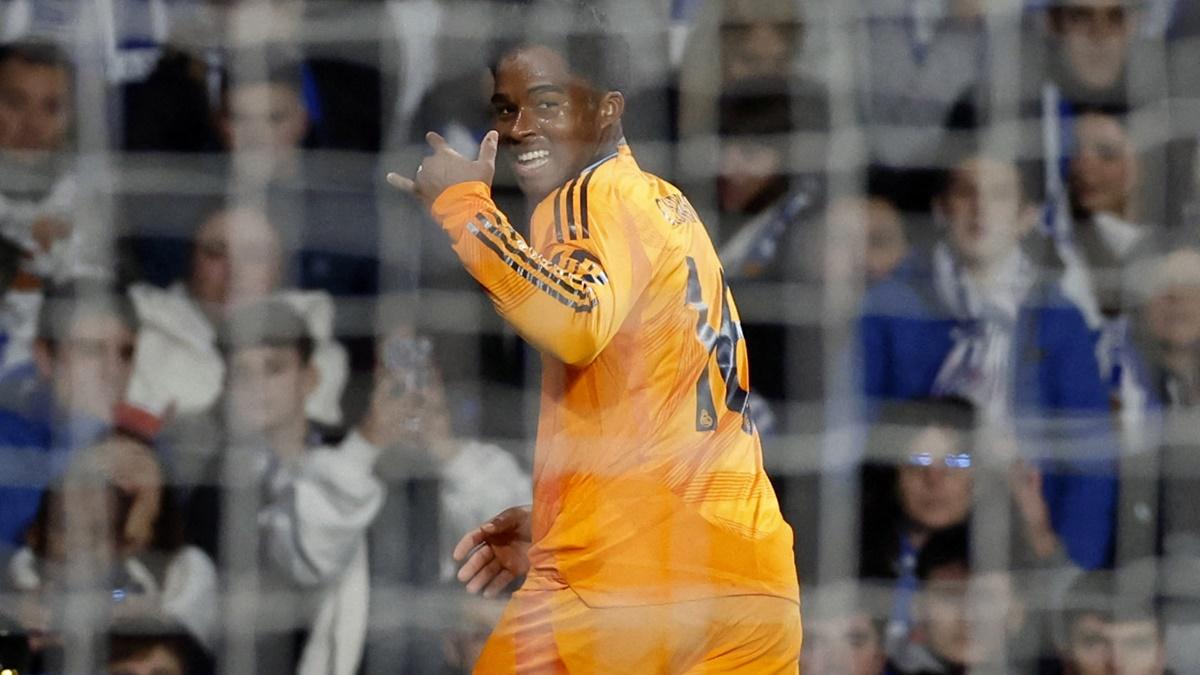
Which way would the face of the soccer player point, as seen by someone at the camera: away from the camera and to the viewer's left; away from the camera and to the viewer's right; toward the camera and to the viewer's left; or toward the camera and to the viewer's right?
toward the camera and to the viewer's left

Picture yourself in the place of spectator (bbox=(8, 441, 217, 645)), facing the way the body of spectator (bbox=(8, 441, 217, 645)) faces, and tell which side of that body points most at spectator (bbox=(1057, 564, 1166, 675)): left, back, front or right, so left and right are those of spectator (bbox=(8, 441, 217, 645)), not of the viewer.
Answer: left

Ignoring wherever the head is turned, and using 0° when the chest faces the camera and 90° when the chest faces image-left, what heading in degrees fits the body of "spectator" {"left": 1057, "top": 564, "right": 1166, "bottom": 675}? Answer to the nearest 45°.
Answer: approximately 0°

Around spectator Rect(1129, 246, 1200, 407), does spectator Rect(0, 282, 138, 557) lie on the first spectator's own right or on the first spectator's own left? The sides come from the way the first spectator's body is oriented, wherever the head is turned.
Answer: on the first spectator's own right

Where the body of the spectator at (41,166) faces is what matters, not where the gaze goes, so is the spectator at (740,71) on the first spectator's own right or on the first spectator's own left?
on the first spectator's own left

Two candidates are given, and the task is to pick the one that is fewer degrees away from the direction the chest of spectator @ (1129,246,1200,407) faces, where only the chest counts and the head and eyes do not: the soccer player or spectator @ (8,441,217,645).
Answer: the soccer player

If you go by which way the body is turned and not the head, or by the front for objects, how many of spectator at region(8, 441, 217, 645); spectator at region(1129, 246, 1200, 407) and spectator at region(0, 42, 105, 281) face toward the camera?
3

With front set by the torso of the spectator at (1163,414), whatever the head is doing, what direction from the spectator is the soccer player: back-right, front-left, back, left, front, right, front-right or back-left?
front-right

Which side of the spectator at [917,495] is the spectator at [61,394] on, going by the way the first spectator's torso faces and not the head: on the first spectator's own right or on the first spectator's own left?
on the first spectator's own right
